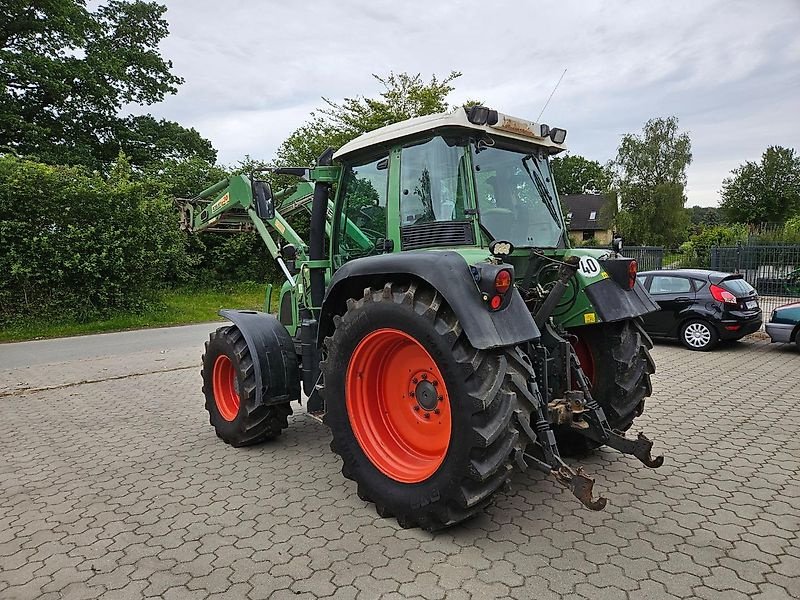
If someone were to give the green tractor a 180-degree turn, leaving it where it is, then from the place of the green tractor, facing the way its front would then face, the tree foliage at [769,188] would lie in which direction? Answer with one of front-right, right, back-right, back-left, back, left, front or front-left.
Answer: left

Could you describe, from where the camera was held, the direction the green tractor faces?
facing away from the viewer and to the left of the viewer

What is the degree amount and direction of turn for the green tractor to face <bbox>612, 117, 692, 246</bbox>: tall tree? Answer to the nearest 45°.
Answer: approximately 90° to its right

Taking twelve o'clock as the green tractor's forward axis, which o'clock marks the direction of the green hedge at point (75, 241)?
The green hedge is roughly at 12 o'clock from the green tractor.
